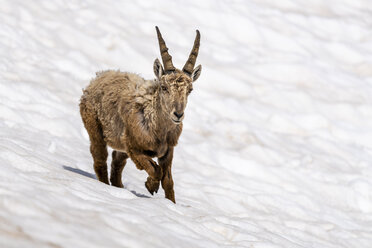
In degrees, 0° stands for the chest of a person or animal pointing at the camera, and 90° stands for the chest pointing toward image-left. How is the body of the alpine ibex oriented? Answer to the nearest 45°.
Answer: approximately 315°
